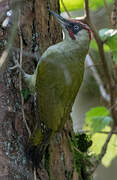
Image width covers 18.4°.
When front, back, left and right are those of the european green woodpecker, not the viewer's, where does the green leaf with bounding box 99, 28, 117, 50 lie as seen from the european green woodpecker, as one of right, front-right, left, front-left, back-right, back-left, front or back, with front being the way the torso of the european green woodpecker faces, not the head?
back-right

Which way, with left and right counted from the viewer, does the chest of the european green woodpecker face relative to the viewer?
facing to the left of the viewer
